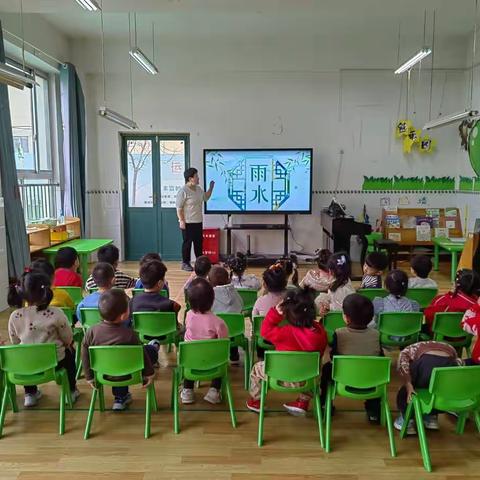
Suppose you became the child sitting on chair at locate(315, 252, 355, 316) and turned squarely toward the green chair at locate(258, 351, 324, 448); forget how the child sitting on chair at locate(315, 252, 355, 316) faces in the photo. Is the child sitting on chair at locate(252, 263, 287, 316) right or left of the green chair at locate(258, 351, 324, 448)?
right

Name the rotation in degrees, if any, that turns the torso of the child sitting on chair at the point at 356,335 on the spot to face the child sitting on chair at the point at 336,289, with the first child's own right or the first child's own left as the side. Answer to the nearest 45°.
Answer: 0° — they already face them

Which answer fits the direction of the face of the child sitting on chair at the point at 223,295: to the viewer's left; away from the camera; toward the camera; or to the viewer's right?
away from the camera

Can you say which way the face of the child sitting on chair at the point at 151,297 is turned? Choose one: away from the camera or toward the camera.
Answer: away from the camera

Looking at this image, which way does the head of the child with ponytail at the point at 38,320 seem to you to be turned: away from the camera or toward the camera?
away from the camera

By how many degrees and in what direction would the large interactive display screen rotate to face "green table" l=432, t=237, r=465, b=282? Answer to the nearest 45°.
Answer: approximately 90° to its left

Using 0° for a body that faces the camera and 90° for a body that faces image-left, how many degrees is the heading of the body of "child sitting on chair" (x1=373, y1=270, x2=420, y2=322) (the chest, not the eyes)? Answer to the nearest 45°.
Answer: approximately 180°

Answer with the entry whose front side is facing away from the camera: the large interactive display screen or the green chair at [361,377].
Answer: the green chair

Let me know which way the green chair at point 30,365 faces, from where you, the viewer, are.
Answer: facing away from the viewer

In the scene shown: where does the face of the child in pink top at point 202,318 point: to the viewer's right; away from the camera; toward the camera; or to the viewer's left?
away from the camera

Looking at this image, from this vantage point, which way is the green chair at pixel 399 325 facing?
away from the camera

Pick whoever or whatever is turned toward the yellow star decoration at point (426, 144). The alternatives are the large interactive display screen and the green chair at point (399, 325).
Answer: the green chair

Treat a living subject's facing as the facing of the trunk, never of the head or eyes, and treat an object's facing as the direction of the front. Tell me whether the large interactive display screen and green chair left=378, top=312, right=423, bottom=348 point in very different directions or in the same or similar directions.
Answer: very different directions
